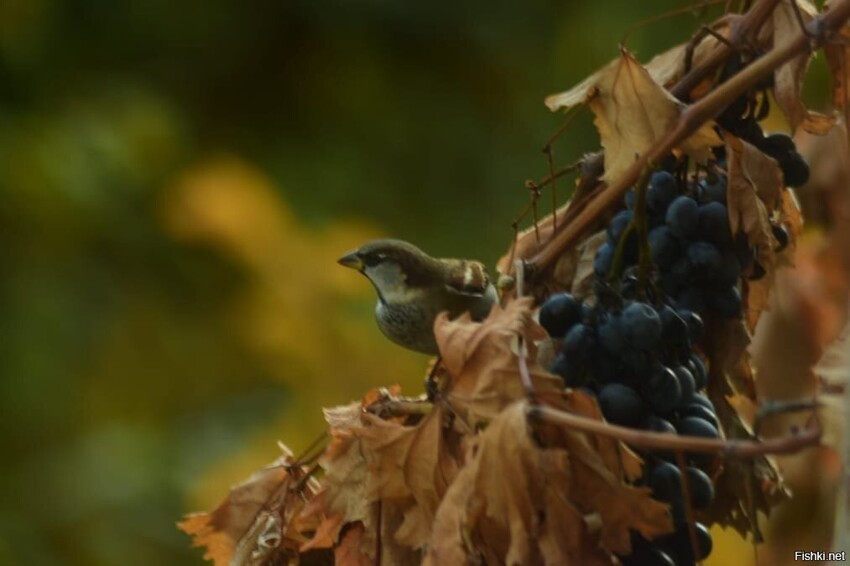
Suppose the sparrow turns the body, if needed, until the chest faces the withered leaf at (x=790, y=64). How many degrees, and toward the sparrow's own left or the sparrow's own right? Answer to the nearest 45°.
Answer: approximately 135° to the sparrow's own left

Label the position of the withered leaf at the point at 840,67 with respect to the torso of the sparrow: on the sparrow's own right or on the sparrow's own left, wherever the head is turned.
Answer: on the sparrow's own left

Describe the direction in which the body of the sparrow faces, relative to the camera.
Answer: to the viewer's left
